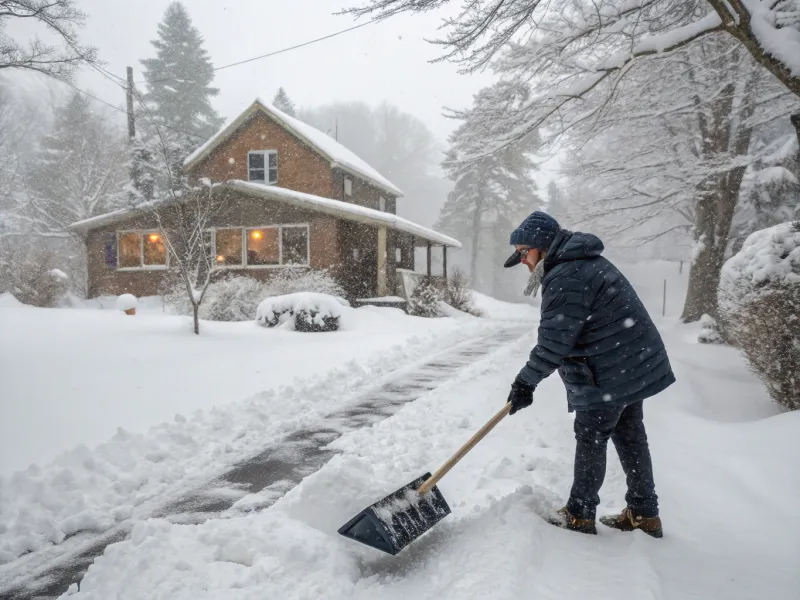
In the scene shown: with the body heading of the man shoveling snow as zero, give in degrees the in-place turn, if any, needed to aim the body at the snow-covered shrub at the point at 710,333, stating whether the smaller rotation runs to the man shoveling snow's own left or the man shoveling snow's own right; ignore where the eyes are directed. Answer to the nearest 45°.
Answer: approximately 90° to the man shoveling snow's own right

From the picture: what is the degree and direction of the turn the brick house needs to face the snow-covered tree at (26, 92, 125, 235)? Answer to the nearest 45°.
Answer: approximately 135° to its right

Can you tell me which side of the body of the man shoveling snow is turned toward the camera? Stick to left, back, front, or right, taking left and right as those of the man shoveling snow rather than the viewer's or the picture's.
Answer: left

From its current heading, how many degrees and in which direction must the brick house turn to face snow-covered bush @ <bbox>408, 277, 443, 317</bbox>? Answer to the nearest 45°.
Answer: approximately 45° to its left

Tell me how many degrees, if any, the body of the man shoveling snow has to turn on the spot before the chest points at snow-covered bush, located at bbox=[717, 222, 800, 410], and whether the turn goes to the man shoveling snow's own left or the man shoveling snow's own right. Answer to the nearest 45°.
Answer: approximately 135° to the man shoveling snow's own right

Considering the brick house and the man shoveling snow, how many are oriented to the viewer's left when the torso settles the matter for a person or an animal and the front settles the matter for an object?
1

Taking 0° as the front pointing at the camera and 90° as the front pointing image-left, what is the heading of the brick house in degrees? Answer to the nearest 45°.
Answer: approximately 0°

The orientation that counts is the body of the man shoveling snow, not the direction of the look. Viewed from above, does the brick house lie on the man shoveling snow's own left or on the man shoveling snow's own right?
on the man shoveling snow's own right

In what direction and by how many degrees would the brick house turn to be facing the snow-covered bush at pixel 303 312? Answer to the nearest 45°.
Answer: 0° — it already faces it

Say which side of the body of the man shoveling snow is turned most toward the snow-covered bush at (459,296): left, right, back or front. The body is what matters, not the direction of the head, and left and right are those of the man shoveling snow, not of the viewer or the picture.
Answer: right

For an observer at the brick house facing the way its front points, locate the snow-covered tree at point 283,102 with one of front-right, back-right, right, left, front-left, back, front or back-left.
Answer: back
